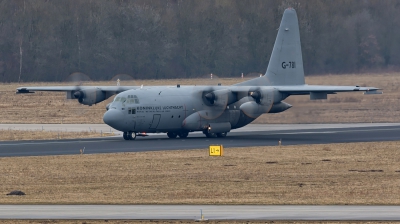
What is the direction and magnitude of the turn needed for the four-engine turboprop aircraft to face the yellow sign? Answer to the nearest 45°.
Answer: approximately 45° to its left

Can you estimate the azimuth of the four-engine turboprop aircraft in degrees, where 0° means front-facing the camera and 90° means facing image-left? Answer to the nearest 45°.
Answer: approximately 45°
